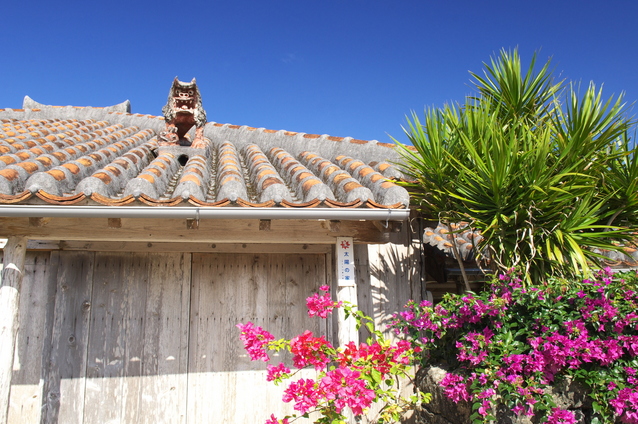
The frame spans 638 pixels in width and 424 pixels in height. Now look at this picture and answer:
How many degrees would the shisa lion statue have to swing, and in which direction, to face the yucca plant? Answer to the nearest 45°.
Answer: approximately 45° to its left

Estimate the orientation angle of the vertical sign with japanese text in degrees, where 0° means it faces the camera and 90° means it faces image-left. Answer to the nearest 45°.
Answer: approximately 0°

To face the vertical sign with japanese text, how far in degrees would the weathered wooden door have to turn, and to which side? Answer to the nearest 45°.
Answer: approximately 45° to its left

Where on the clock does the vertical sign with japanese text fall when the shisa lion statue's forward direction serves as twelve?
The vertical sign with japanese text is roughly at 11 o'clock from the shisa lion statue.

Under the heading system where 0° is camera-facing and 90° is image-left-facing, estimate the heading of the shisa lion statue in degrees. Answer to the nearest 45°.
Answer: approximately 0°

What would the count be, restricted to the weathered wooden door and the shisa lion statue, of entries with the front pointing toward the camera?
2
